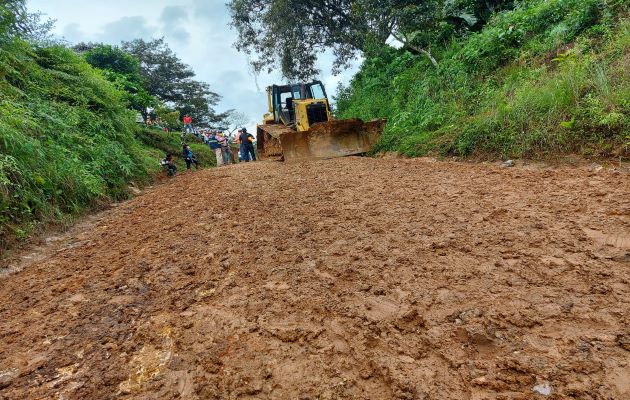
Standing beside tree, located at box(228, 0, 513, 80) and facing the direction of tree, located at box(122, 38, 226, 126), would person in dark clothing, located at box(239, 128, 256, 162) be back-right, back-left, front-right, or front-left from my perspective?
front-left

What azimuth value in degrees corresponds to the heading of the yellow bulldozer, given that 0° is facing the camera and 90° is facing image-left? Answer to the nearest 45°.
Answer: approximately 315°

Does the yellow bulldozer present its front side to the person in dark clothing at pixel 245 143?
no

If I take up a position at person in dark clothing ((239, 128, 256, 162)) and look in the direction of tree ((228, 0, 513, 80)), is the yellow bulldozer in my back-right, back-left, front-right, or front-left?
front-right

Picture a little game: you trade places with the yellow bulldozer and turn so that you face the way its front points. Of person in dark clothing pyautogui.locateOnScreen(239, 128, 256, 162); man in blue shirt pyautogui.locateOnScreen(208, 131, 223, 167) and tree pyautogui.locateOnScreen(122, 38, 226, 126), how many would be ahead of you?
0

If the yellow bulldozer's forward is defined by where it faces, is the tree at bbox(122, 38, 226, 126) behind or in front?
behind

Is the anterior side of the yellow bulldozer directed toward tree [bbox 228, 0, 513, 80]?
no
